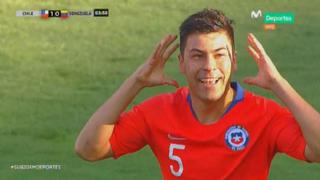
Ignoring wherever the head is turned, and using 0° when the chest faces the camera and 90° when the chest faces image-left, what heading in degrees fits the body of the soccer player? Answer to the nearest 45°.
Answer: approximately 0°
